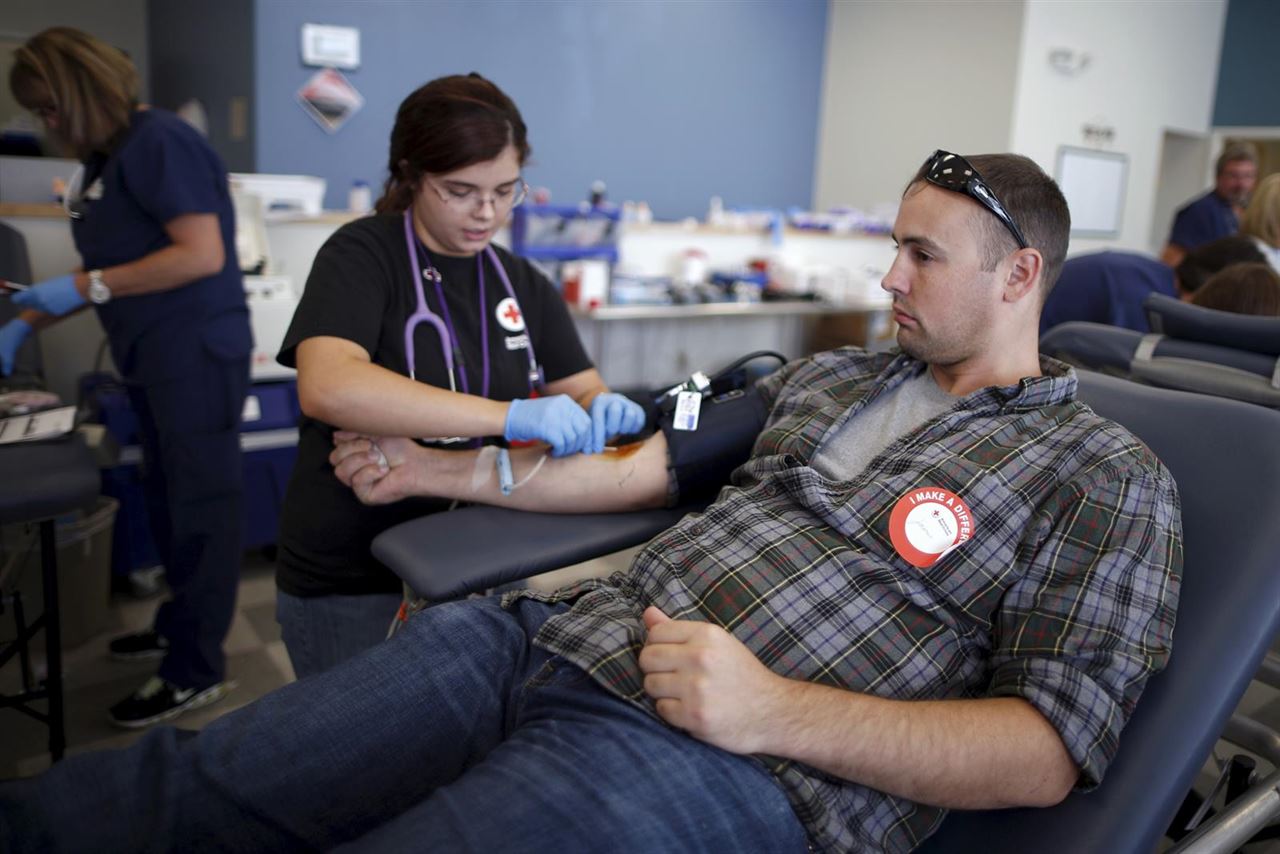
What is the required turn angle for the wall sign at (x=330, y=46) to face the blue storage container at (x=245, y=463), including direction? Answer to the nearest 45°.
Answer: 0° — it already faces it

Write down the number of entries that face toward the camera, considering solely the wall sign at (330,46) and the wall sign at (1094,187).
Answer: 2

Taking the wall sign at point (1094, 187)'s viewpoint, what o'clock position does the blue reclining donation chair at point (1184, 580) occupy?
The blue reclining donation chair is roughly at 12 o'clock from the wall sign.

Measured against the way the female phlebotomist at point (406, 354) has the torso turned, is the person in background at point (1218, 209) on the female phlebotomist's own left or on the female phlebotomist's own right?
on the female phlebotomist's own left

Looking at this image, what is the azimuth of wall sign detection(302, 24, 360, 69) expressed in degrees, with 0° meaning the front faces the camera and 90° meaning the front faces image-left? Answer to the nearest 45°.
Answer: approximately 0°

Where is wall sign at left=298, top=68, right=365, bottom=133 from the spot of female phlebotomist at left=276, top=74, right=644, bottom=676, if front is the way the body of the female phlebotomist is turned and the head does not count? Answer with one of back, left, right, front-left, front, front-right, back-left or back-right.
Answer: back-left

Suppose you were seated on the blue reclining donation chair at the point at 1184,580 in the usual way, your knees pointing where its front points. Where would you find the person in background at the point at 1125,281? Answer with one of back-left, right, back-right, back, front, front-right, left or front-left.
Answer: back-right

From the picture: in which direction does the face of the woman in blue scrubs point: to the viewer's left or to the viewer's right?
to the viewer's left

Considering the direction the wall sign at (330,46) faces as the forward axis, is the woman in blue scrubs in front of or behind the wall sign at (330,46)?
in front

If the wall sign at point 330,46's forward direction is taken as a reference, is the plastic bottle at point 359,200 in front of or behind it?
in front
